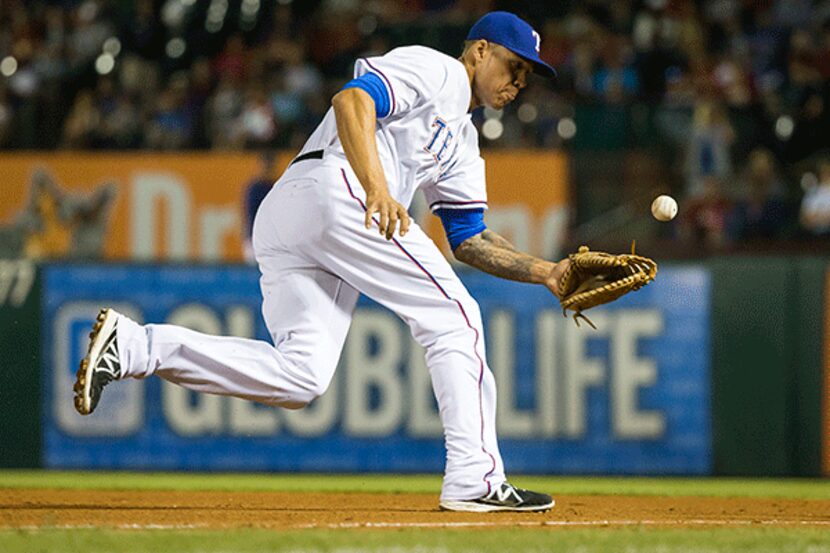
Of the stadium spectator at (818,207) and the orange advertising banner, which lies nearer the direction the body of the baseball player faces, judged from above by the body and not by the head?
the stadium spectator

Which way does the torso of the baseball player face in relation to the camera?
to the viewer's right

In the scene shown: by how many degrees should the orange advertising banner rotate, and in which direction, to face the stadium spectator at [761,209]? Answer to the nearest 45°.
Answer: approximately 90° to its left

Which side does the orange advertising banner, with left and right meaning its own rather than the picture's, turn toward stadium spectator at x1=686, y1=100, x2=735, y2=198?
left

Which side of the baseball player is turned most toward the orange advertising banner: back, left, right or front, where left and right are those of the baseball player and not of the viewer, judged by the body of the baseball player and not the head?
left

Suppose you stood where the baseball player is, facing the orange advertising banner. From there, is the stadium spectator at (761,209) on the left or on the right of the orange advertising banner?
right

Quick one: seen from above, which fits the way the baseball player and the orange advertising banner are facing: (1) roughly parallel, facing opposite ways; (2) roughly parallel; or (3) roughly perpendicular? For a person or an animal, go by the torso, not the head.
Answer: roughly perpendicular

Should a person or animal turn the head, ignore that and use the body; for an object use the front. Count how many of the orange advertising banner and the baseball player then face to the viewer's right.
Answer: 1

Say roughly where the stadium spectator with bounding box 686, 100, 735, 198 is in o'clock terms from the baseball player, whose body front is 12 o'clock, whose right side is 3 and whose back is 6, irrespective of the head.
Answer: The stadium spectator is roughly at 10 o'clock from the baseball player.

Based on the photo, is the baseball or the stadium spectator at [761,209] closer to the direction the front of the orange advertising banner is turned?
the baseball

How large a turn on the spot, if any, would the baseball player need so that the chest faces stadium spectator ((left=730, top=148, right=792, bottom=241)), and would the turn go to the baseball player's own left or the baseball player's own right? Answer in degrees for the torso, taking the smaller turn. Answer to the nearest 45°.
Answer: approximately 45° to the baseball player's own left

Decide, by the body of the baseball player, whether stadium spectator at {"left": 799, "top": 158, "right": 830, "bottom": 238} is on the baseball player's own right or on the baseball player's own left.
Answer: on the baseball player's own left
